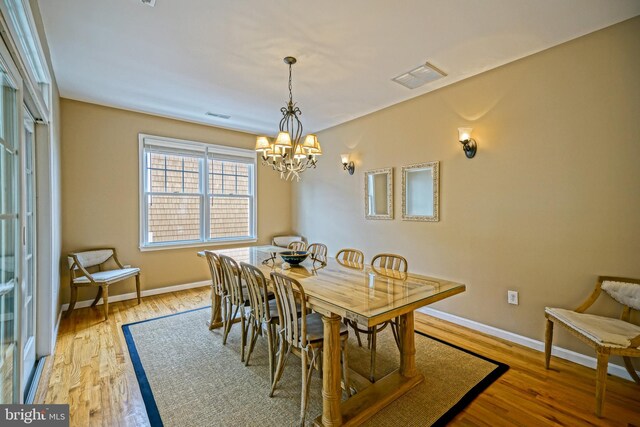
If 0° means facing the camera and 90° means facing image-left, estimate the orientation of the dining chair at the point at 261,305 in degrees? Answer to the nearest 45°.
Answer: approximately 225°

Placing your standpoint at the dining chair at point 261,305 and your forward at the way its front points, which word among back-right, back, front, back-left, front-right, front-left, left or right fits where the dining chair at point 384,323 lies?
front-right

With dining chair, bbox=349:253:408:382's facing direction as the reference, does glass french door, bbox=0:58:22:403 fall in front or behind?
in front

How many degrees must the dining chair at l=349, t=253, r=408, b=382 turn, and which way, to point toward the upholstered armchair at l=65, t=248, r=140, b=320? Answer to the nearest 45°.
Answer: approximately 45° to its right

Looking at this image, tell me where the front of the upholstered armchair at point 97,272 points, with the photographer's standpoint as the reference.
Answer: facing the viewer and to the right of the viewer

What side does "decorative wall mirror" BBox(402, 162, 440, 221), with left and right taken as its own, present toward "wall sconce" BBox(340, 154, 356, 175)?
right

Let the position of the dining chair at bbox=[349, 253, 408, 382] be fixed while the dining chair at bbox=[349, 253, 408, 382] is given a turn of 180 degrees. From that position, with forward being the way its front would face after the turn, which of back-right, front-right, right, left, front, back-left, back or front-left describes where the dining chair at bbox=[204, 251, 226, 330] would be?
back-left

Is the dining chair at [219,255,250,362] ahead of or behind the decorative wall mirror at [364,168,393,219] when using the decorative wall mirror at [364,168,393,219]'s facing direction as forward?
ahead

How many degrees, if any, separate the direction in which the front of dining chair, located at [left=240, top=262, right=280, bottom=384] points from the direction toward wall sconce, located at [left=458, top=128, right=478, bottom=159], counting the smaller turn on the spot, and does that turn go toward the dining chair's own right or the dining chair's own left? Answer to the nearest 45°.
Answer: approximately 45° to the dining chair's own right

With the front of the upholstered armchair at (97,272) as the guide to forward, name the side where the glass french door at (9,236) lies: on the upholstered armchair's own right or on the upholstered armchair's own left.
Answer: on the upholstered armchair's own right

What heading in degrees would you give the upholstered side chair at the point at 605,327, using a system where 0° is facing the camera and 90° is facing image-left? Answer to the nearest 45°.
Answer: approximately 45°

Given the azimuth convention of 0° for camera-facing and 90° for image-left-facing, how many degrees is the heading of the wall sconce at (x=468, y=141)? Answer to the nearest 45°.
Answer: approximately 45°

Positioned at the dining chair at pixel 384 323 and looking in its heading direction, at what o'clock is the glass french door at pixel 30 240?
The glass french door is roughly at 1 o'clock from the dining chair.
